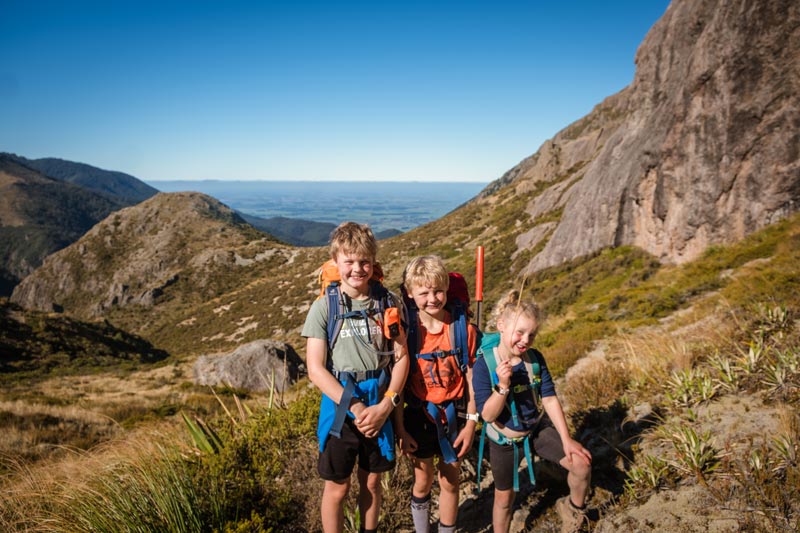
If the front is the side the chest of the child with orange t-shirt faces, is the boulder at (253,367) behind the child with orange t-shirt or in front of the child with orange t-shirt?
behind

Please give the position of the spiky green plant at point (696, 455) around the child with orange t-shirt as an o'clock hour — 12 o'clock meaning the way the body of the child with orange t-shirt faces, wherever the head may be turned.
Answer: The spiky green plant is roughly at 9 o'clock from the child with orange t-shirt.

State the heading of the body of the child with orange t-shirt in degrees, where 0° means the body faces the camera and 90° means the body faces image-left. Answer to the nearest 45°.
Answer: approximately 0°
